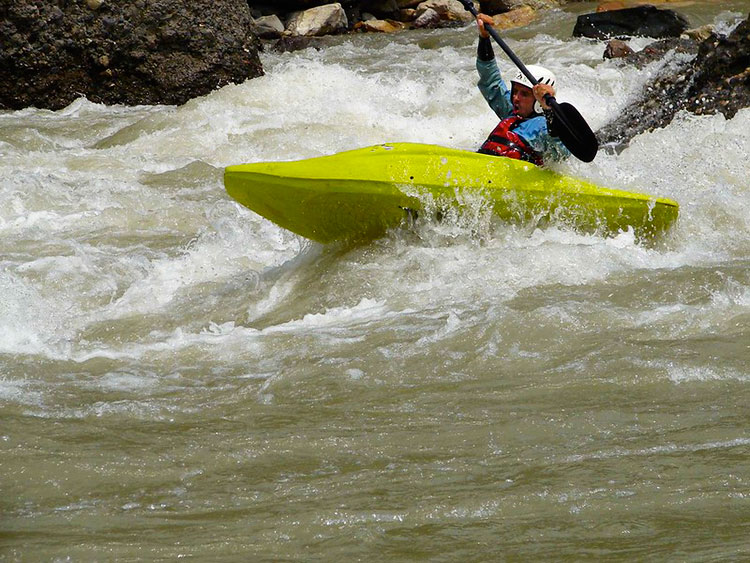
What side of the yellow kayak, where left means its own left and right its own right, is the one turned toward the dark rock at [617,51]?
right

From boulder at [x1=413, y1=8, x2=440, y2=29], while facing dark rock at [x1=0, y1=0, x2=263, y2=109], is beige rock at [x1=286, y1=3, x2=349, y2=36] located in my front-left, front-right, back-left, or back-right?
front-right

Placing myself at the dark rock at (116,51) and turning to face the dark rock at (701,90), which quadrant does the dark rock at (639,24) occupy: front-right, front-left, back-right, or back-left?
front-left

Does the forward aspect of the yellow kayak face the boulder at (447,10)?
no

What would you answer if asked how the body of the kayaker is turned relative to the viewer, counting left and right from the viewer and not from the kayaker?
facing the viewer and to the left of the viewer

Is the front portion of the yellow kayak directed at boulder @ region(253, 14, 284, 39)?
no

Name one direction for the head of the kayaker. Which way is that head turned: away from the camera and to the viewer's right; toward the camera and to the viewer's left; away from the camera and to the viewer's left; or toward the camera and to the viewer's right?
toward the camera and to the viewer's left

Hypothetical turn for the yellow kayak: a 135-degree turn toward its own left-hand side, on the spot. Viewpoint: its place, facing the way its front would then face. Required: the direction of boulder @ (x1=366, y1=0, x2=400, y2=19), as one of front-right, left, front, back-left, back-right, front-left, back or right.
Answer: back-left

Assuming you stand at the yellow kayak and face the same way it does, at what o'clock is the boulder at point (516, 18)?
The boulder is roughly at 3 o'clock from the yellow kayak.

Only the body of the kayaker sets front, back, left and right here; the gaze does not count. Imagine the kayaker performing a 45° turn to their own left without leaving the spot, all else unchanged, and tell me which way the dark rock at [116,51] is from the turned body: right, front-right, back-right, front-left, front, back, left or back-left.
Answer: back-right

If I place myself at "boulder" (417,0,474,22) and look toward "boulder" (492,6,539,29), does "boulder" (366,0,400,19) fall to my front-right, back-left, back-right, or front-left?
back-left

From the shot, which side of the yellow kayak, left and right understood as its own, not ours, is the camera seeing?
left

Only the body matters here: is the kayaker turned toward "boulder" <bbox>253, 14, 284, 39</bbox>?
no
